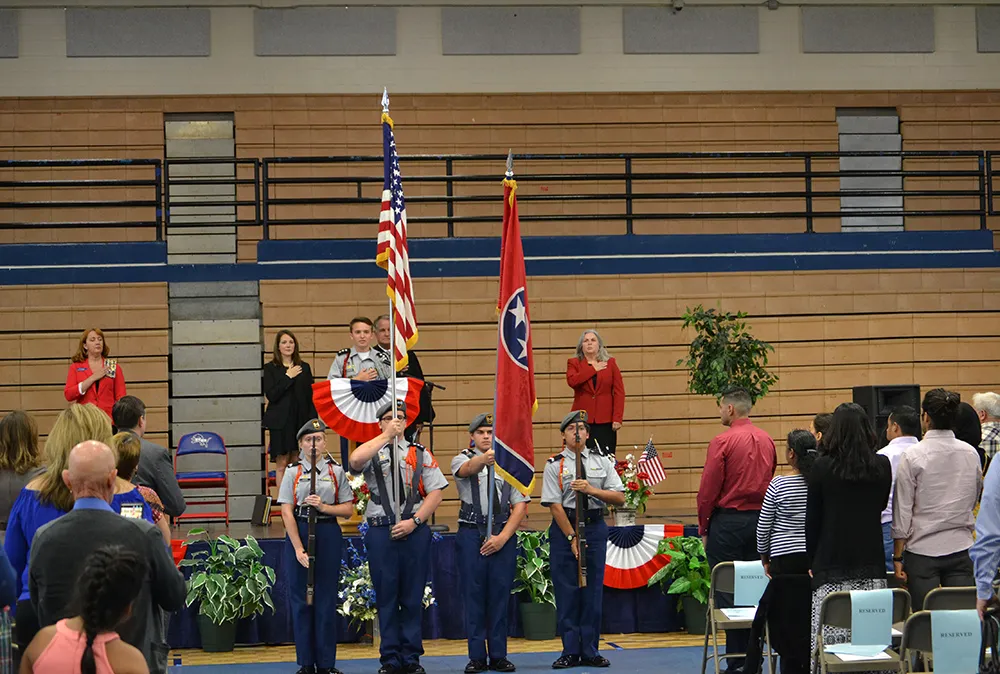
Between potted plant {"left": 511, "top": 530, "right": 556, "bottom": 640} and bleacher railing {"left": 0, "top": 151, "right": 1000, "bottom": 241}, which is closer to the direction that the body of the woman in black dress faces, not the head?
the potted plant

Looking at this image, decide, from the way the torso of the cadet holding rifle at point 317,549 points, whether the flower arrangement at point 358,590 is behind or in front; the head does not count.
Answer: behind

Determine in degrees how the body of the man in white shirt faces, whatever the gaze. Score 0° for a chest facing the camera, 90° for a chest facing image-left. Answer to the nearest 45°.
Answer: approximately 135°

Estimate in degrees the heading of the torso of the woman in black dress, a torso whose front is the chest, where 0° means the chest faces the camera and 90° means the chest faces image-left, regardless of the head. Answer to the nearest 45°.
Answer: approximately 0°

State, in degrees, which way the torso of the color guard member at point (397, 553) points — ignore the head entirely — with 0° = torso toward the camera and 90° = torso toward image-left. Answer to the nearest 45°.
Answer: approximately 0°

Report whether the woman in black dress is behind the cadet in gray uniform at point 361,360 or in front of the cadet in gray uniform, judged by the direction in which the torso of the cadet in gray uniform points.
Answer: behind

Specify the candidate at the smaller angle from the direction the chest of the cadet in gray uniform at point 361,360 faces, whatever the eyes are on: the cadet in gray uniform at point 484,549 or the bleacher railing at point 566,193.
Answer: the cadet in gray uniform

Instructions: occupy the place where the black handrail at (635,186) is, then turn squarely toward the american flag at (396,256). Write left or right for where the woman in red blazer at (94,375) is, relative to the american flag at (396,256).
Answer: right

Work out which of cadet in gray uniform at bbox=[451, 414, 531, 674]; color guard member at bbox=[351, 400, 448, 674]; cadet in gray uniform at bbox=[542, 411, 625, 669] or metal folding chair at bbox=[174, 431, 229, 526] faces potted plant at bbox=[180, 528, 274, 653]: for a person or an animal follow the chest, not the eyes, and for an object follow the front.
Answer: the metal folding chair

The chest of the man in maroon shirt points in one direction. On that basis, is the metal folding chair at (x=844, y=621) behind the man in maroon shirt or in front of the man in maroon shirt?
behind

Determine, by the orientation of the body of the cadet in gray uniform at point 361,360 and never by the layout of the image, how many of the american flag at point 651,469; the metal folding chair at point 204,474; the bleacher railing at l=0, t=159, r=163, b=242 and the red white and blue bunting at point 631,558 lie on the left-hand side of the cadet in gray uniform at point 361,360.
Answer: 2
